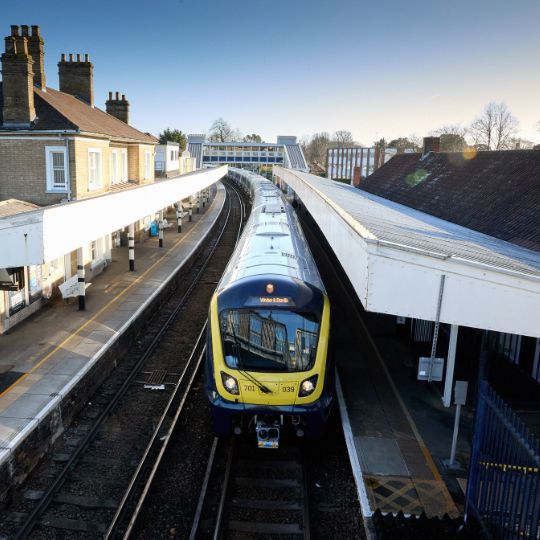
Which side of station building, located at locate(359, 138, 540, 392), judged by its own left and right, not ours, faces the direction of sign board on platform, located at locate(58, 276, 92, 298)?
front

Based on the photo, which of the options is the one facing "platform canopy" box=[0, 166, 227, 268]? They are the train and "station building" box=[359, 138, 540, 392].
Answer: the station building

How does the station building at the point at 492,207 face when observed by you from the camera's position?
facing the viewer and to the left of the viewer

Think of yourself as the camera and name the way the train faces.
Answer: facing the viewer

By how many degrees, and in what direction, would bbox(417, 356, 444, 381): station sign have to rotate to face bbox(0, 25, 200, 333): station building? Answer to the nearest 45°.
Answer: approximately 135° to its right

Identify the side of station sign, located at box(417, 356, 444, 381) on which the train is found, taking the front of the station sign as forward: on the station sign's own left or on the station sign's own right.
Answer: on the station sign's own right

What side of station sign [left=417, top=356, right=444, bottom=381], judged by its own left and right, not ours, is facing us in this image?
front

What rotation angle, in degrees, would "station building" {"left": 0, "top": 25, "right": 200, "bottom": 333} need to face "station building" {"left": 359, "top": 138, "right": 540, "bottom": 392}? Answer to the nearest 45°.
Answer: approximately 45° to its left

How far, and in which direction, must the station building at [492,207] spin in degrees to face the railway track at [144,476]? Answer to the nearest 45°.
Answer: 0° — it already faces it

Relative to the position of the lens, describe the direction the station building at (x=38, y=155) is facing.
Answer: facing the viewer and to the right of the viewer

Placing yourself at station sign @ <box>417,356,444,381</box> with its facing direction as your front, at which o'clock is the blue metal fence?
The blue metal fence is roughly at 11 o'clock from the station sign.

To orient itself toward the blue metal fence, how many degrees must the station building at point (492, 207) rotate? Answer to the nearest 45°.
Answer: approximately 45° to its left

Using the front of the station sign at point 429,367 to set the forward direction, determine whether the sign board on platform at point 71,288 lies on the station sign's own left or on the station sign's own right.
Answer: on the station sign's own right

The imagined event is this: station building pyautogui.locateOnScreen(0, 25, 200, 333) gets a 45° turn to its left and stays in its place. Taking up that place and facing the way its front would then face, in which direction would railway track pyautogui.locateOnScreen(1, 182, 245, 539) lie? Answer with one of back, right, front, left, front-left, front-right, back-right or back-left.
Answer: right

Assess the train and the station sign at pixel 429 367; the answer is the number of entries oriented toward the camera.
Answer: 2

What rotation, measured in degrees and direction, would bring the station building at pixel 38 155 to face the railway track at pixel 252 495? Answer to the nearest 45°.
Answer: approximately 45° to its right

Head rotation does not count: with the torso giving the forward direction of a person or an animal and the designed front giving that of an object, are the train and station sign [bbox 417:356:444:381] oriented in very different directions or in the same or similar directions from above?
same or similar directions
